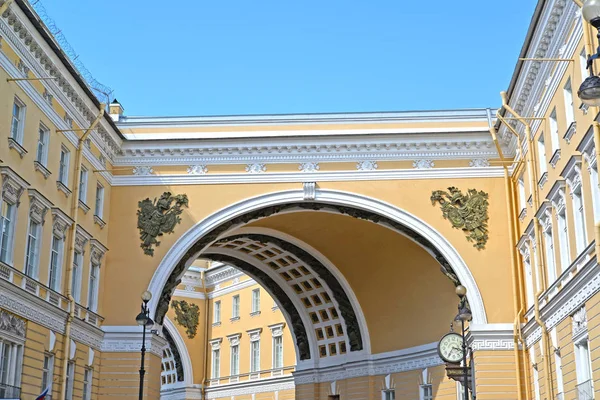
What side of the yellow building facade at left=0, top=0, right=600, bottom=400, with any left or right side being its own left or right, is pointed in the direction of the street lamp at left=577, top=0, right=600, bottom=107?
front

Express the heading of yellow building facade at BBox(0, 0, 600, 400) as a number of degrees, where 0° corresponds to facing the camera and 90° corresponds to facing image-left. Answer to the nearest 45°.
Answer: approximately 0°
